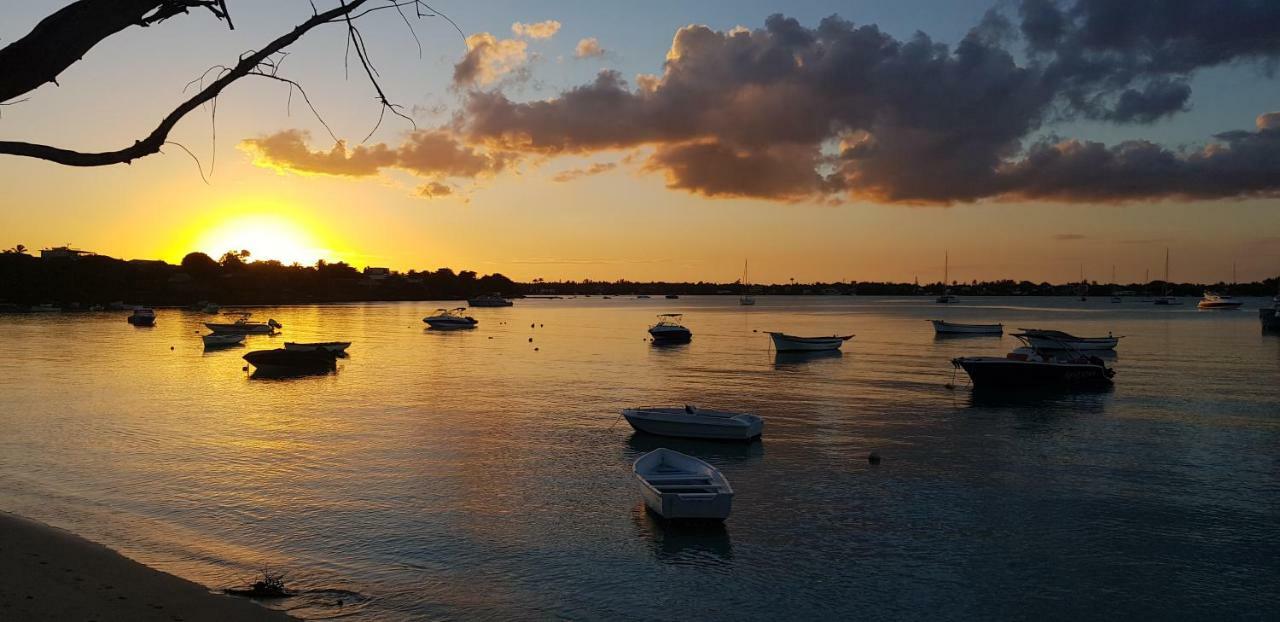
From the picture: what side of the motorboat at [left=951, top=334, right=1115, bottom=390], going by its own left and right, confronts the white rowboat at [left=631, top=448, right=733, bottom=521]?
left

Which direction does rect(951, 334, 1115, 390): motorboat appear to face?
to the viewer's left

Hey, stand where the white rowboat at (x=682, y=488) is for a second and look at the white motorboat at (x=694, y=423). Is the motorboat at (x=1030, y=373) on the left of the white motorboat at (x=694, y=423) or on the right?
right

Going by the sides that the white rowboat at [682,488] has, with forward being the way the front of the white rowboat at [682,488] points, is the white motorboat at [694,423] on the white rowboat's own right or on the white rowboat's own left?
on the white rowboat's own right

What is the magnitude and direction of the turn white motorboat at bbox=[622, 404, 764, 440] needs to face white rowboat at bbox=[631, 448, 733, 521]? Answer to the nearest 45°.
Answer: approximately 90° to its left

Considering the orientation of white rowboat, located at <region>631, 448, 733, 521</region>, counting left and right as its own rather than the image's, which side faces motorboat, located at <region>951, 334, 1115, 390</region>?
right

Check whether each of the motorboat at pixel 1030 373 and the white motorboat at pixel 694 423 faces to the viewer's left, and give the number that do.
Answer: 2

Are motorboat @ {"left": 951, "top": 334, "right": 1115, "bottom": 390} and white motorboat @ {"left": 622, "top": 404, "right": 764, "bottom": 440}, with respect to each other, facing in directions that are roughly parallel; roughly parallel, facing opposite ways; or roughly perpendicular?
roughly parallel

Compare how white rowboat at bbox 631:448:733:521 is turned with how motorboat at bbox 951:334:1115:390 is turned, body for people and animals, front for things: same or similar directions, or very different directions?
same or similar directions

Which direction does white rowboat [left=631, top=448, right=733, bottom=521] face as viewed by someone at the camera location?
facing away from the viewer and to the left of the viewer

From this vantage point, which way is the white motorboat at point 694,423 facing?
to the viewer's left
